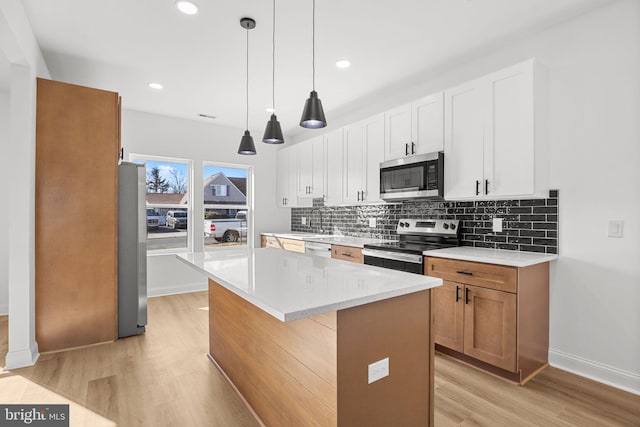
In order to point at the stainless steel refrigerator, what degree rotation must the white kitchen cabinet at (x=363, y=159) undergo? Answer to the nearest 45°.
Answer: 0° — it already faces it

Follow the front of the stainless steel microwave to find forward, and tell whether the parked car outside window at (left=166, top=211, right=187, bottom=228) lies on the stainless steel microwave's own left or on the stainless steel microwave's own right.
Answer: on the stainless steel microwave's own right

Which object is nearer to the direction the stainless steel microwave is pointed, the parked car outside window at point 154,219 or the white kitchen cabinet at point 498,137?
the parked car outside window

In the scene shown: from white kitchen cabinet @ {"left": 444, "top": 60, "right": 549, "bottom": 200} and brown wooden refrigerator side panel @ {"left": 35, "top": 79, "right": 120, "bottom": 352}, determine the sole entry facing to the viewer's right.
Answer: the brown wooden refrigerator side panel

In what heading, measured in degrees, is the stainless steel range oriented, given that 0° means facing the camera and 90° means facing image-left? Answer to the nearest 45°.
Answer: approximately 45°

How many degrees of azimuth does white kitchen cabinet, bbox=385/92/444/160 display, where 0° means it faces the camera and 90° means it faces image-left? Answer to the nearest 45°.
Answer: approximately 45°

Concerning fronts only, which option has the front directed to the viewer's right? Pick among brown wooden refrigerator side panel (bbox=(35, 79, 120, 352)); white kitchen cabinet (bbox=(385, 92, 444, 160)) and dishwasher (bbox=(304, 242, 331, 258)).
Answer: the brown wooden refrigerator side panel

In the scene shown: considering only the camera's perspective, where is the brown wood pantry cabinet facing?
facing to the right of the viewer

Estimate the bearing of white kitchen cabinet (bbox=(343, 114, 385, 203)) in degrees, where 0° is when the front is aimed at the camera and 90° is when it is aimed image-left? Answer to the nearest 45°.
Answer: approximately 45°

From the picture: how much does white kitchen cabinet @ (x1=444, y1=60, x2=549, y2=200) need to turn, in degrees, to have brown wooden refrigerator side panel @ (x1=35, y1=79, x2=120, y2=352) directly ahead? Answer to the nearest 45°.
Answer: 0° — it already faces it

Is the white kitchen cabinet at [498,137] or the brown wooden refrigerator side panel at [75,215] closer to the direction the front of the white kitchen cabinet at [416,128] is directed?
the brown wooden refrigerator side panel
